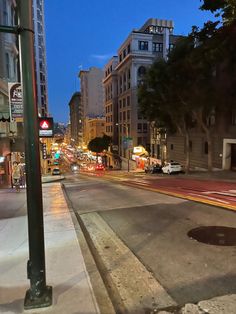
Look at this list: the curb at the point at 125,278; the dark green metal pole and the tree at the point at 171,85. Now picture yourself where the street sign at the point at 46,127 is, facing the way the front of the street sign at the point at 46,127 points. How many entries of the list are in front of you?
2

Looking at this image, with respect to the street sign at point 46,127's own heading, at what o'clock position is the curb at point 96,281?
The curb is roughly at 12 o'clock from the street sign.

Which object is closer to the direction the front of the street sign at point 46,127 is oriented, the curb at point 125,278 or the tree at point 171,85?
the curb

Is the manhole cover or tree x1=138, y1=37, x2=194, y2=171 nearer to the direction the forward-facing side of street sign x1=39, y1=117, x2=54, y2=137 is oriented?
the manhole cover

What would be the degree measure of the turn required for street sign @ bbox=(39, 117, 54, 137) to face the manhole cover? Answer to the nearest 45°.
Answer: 0° — it already faces it

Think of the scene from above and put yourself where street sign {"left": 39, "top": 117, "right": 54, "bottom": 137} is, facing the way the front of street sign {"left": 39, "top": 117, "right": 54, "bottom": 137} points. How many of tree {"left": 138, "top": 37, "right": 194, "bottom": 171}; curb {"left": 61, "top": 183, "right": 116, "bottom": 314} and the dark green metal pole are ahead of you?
2

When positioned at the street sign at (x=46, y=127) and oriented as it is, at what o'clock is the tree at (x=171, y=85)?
The tree is roughly at 8 o'clock from the street sign.

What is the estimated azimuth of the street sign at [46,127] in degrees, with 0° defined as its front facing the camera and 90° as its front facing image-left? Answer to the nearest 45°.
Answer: approximately 0°

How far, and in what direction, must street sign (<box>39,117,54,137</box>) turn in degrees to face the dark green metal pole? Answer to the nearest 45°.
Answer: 0° — it already faces it

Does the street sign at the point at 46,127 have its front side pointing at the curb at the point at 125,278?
yes
